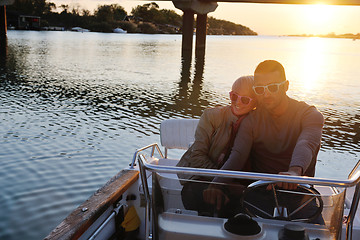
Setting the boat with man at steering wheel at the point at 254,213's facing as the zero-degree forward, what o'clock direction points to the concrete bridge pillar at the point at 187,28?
The concrete bridge pillar is roughly at 6 o'clock from the boat with man at steering wheel.

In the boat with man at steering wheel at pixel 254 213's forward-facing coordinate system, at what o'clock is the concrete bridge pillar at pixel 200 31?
The concrete bridge pillar is roughly at 6 o'clock from the boat with man at steering wheel.

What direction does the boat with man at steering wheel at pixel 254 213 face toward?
toward the camera

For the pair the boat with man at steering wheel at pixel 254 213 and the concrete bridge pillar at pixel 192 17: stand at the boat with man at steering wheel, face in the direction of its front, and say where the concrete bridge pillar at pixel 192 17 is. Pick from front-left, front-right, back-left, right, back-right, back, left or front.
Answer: back
